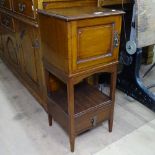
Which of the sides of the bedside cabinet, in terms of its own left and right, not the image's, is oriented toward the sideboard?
back

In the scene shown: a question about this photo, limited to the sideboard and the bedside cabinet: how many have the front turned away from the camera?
0

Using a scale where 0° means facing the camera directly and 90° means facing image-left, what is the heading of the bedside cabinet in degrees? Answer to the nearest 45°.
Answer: approximately 315°
